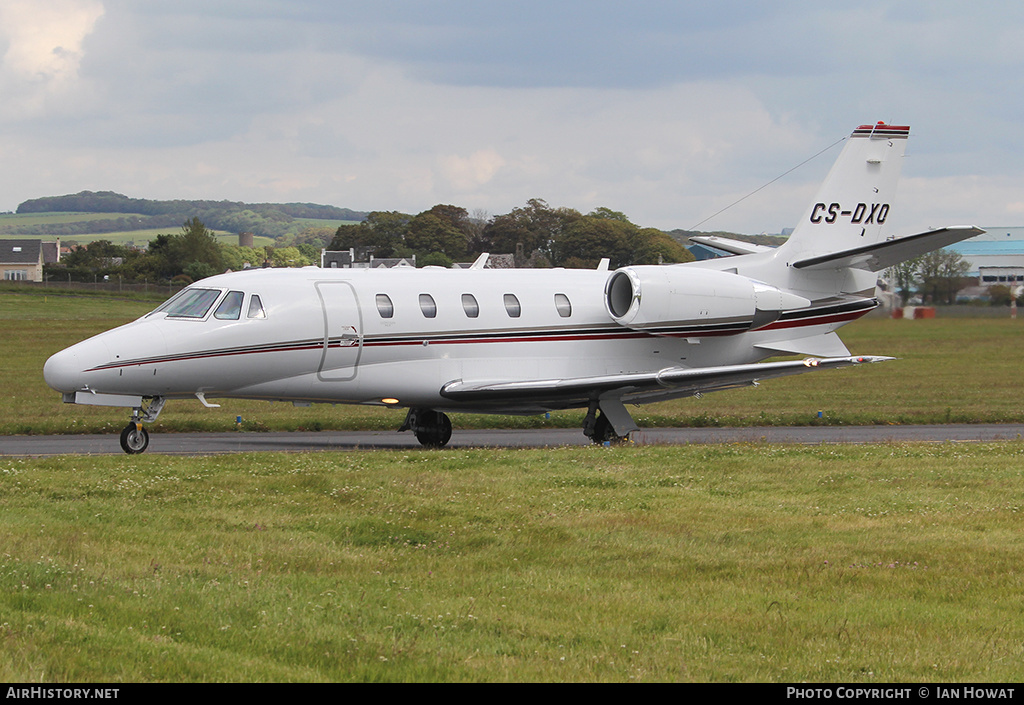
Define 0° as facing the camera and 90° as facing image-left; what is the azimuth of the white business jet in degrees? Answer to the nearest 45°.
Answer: approximately 45°
